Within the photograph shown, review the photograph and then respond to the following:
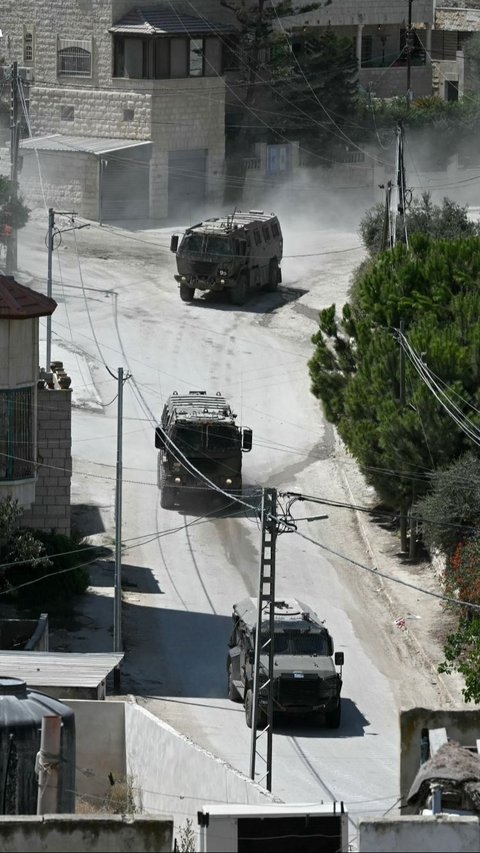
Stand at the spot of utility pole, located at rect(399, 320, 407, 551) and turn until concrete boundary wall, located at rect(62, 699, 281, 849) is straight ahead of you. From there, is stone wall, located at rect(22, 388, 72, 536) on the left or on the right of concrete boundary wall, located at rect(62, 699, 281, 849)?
right

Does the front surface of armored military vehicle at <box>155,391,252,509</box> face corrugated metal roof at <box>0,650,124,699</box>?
yes

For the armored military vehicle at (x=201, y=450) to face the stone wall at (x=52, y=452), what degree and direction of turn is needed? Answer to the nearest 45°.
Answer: approximately 45° to its right

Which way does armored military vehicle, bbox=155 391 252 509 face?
toward the camera

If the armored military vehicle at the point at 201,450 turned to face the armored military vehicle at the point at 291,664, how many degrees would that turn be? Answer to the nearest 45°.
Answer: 0° — it already faces it

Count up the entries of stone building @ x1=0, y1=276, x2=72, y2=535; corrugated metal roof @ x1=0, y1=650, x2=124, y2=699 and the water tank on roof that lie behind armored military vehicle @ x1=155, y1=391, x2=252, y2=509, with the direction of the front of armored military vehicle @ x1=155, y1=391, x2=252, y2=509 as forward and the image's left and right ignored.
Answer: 0

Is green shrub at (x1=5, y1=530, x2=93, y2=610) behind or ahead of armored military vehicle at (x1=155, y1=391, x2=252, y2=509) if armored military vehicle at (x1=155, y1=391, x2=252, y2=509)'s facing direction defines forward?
ahead

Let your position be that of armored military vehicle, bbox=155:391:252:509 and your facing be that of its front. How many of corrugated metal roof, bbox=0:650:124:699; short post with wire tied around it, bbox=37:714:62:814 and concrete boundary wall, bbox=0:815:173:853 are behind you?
0

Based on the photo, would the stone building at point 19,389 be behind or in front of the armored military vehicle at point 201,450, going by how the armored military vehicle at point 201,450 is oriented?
in front

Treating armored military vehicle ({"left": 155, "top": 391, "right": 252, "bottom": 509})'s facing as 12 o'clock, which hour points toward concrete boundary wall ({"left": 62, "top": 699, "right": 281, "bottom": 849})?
The concrete boundary wall is roughly at 12 o'clock from the armored military vehicle.

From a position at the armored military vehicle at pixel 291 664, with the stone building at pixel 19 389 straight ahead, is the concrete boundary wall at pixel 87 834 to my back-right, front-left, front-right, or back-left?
back-left

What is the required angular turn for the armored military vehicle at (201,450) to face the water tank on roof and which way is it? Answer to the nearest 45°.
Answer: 0° — it already faces it

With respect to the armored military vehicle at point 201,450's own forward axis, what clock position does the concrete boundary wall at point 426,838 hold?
The concrete boundary wall is roughly at 12 o'clock from the armored military vehicle.

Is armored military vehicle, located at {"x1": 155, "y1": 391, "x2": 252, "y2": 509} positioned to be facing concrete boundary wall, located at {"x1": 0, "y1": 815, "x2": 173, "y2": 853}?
yes

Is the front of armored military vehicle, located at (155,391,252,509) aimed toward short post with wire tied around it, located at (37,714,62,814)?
yes

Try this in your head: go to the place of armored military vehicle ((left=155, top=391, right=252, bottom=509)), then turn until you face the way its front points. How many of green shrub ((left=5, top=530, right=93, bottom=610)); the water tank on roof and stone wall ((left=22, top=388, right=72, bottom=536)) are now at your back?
0
